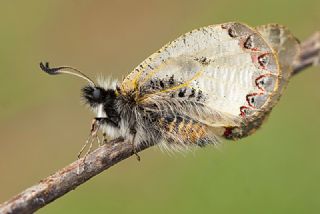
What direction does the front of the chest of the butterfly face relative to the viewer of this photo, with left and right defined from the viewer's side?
facing to the left of the viewer
